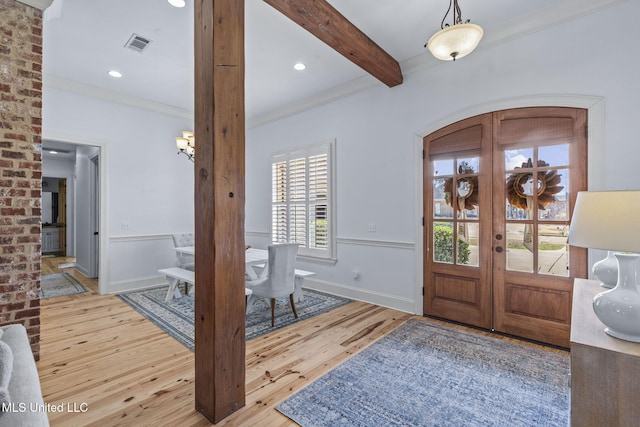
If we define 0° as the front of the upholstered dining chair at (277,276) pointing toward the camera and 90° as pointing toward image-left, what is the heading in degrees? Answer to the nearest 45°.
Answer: approximately 135°

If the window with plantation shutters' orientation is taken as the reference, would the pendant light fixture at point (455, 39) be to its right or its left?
on its left

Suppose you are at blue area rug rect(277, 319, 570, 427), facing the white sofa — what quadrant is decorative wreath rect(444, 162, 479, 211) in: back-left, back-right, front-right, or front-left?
back-right

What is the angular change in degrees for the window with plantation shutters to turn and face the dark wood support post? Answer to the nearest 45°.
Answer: approximately 45° to its left

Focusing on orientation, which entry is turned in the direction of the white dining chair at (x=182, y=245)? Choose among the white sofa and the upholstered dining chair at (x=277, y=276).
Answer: the upholstered dining chair

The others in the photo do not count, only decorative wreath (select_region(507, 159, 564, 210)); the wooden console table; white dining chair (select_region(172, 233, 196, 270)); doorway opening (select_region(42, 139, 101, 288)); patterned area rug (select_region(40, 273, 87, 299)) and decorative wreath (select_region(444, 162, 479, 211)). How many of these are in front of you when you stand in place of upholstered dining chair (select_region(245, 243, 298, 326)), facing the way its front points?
3

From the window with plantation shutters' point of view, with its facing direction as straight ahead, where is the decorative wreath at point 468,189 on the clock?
The decorative wreath is roughly at 9 o'clock from the window with plantation shutters.
